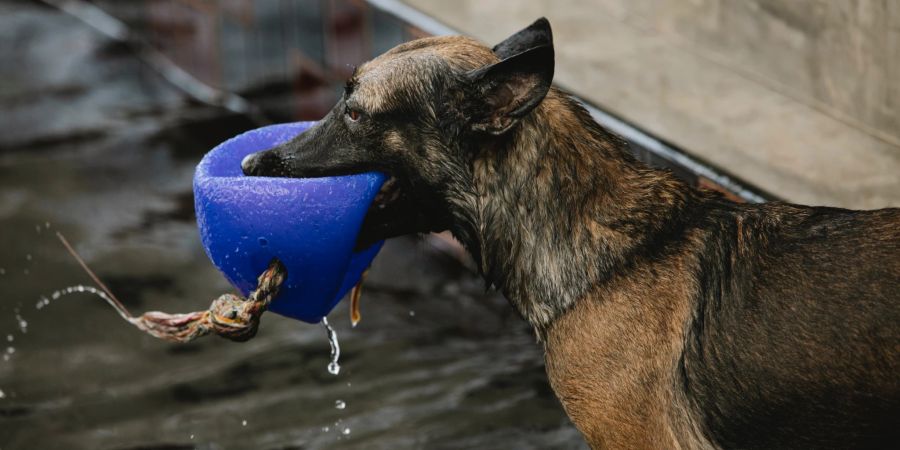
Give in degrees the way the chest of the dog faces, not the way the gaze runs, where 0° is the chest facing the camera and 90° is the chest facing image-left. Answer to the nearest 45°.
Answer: approximately 90°

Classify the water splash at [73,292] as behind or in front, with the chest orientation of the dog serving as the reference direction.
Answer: in front

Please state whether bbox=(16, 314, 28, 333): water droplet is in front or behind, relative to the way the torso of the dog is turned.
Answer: in front
